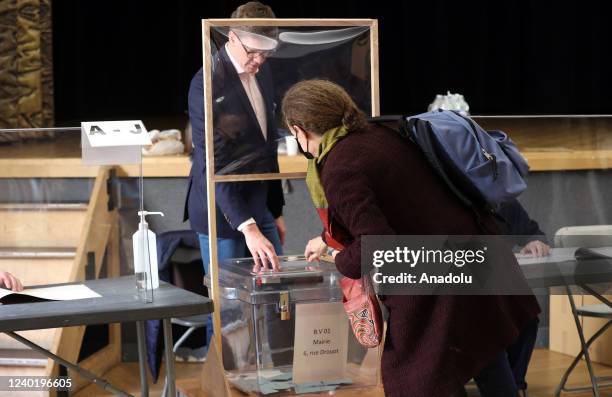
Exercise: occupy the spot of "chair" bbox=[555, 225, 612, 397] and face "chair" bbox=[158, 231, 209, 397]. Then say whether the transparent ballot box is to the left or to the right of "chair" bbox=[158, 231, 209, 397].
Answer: left

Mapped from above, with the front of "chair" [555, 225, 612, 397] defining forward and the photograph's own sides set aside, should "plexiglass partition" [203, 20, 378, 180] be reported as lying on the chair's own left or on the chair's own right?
on the chair's own right

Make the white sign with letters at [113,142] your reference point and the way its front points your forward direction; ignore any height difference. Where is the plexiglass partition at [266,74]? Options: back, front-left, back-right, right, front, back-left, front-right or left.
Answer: back-left

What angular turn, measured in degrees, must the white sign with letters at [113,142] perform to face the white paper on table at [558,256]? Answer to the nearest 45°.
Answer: approximately 90° to its left

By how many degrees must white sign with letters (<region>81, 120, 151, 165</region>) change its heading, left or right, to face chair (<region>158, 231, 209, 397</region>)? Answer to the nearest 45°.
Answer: approximately 180°
